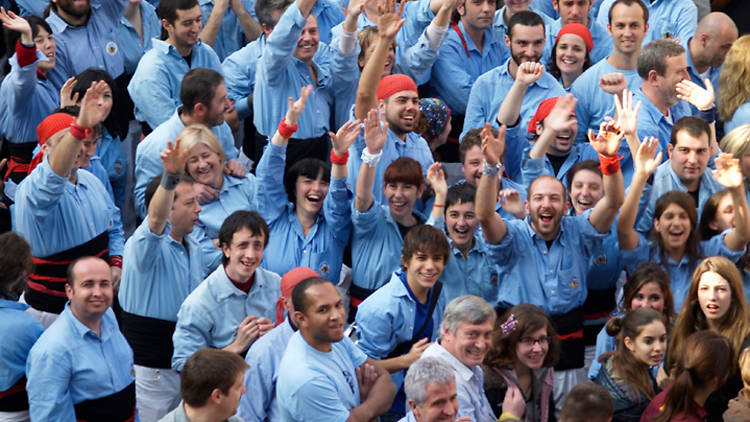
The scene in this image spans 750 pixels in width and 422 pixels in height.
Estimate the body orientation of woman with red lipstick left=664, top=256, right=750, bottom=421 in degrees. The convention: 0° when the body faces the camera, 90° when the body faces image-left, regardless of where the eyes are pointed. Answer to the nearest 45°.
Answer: approximately 0°

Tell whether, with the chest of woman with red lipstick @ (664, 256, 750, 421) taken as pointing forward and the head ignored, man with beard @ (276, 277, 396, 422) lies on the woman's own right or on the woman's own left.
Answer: on the woman's own right

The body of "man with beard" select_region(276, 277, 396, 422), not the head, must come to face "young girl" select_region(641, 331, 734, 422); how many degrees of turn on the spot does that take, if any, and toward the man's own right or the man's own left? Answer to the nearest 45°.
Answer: approximately 45° to the man's own left

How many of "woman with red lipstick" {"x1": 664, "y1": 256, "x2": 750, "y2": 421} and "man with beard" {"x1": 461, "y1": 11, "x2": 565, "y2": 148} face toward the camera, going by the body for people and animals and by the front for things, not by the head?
2

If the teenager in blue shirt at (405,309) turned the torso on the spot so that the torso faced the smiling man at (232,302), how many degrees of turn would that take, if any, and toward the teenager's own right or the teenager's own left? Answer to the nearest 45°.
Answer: approximately 135° to the teenager's own right

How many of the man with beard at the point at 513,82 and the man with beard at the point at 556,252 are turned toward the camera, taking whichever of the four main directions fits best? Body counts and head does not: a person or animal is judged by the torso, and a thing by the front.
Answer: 2

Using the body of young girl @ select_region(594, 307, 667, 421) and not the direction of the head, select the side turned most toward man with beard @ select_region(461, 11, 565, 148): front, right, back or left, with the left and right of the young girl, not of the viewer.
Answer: back

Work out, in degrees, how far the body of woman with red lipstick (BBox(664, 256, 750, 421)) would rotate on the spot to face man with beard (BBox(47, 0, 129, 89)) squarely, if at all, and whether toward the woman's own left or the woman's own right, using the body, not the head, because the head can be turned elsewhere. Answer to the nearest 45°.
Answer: approximately 90° to the woman's own right
